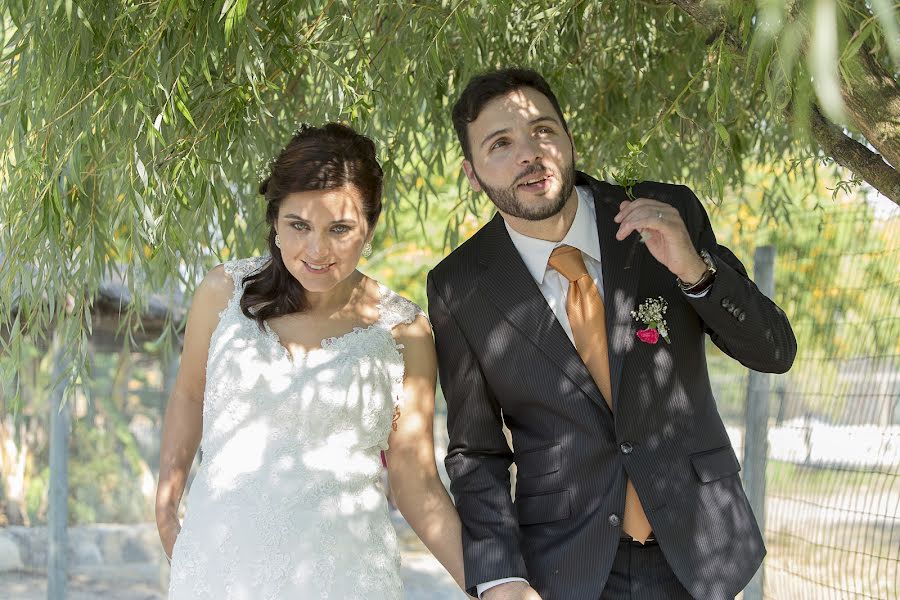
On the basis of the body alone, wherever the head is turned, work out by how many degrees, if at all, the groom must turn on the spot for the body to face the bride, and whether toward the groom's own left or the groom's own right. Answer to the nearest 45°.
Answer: approximately 90° to the groom's own right

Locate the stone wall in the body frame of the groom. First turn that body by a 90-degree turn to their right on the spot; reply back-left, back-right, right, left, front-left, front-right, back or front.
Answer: front-right

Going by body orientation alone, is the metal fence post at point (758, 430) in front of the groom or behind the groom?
behind

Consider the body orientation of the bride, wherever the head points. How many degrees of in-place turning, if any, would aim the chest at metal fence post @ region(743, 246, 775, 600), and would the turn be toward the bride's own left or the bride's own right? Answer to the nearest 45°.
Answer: approximately 135° to the bride's own left

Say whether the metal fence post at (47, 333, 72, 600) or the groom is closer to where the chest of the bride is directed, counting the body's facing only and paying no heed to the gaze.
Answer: the groom

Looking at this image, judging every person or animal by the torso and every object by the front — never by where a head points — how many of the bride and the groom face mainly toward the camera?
2

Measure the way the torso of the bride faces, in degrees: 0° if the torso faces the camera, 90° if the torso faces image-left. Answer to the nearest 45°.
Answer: approximately 0°

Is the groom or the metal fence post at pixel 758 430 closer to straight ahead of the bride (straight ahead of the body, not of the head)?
the groom
